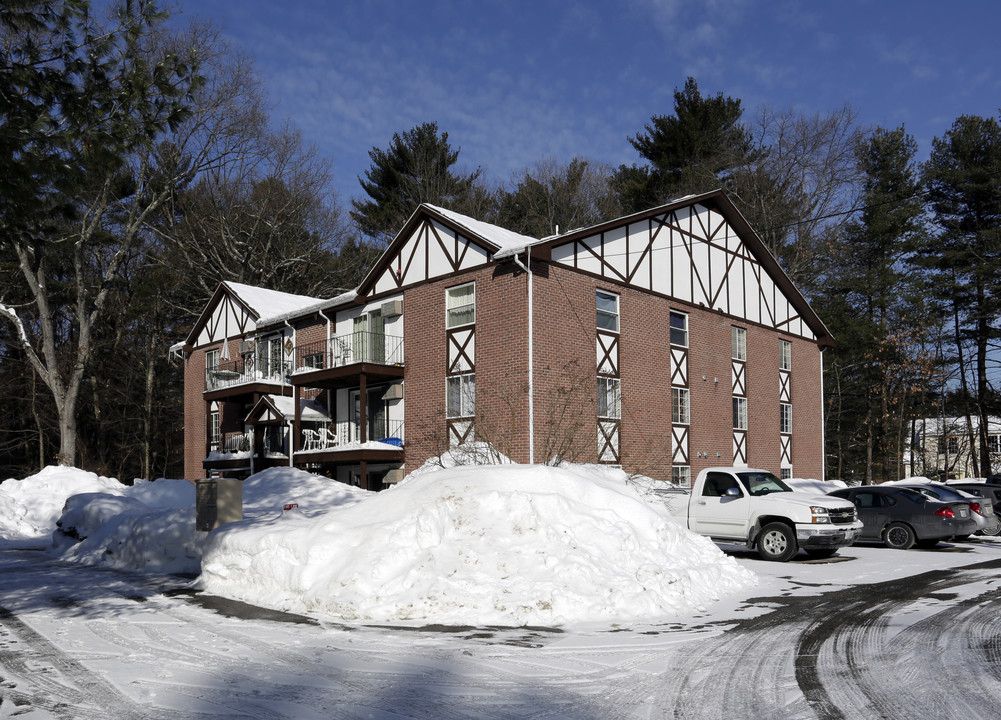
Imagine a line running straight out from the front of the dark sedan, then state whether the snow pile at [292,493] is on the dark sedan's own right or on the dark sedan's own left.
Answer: on the dark sedan's own left

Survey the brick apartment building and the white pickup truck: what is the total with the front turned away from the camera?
0

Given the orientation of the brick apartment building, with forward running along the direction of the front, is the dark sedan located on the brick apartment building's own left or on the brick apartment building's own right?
on the brick apartment building's own left

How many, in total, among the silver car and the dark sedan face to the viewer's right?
0

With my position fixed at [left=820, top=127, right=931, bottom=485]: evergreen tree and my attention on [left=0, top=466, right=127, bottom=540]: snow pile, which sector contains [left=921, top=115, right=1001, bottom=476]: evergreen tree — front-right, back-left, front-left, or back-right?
back-left

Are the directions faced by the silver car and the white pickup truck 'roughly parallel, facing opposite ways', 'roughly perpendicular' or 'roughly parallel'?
roughly parallel, facing opposite ways

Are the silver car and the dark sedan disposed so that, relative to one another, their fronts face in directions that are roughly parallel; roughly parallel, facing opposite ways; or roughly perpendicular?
roughly parallel

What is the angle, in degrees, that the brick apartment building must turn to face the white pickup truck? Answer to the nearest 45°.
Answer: approximately 45° to its left

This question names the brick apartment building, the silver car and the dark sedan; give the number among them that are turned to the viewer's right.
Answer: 0

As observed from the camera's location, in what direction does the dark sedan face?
facing away from the viewer and to the left of the viewer

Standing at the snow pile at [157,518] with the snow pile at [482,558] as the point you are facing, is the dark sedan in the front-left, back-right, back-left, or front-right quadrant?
front-left

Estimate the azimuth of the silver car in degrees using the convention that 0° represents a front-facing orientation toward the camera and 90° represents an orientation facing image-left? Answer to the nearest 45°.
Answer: approximately 135°

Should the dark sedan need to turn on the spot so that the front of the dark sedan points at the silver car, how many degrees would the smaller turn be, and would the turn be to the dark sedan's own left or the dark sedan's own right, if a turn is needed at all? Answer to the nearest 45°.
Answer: approximately 90° to the dark sedan's own right
